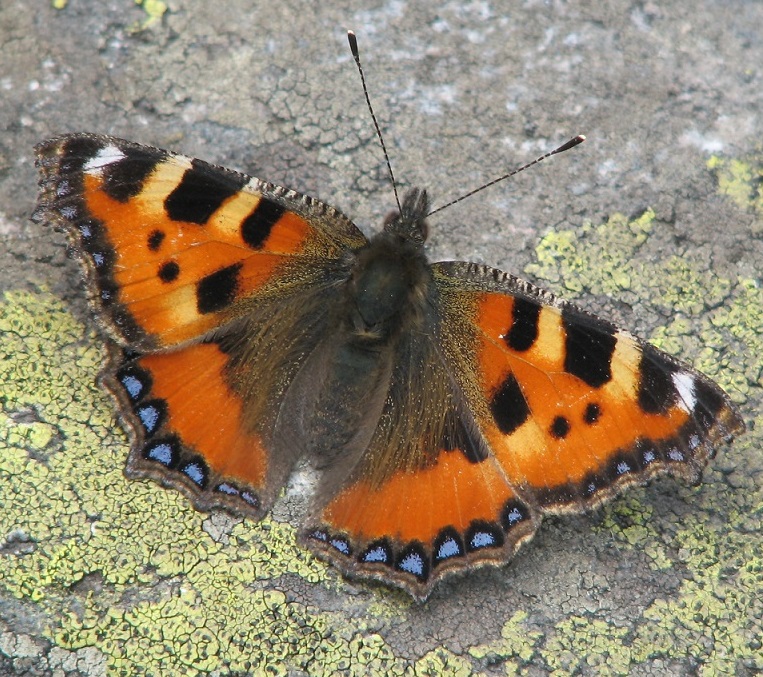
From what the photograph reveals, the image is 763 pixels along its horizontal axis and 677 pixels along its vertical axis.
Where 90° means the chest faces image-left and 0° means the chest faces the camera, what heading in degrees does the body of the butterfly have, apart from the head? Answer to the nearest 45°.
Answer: approximately 180°
